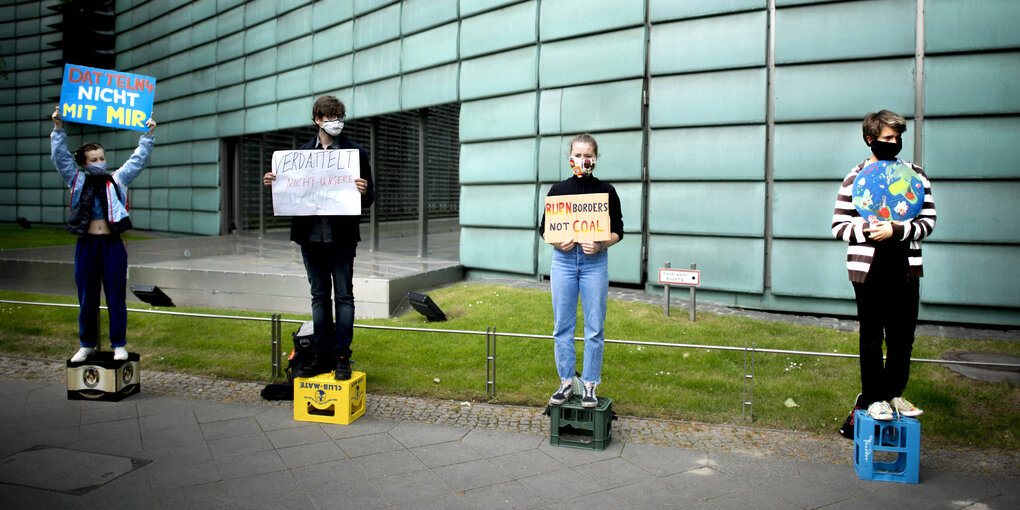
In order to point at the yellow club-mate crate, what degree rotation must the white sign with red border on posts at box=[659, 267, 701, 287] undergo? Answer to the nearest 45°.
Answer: approximately 45° to its right

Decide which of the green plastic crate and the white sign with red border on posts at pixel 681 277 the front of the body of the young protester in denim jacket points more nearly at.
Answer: the green plastic crate

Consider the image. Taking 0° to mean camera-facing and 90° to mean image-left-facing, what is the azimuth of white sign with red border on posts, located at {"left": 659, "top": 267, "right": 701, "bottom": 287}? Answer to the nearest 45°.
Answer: approximately 0°

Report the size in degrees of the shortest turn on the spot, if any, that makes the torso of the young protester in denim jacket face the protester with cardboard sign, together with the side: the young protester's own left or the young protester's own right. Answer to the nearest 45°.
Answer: approximately 45° to the young protester's own left

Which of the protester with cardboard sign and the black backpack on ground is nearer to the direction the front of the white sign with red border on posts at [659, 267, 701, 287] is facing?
the protester with cardboard sign

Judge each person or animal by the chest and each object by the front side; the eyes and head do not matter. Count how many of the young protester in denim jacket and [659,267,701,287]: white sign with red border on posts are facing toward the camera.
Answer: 2

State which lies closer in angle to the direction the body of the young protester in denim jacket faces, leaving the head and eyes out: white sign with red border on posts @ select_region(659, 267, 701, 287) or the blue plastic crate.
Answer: the blue plastic crate

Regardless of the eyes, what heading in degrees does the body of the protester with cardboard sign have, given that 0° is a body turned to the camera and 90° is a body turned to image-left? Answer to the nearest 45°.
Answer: approximately 0°

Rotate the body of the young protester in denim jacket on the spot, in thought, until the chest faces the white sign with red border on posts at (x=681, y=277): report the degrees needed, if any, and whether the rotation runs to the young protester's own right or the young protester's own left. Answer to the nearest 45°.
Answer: approximately 90° to the young protester's own left

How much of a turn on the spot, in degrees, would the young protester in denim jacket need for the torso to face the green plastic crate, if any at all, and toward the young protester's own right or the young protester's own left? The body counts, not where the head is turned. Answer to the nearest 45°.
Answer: approximately 45° to the young protester's own left
